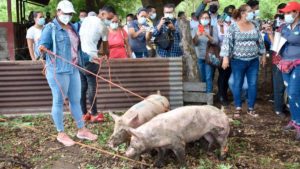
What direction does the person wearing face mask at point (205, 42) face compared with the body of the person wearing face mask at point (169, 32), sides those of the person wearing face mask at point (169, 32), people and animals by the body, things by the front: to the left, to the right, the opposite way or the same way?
the same way

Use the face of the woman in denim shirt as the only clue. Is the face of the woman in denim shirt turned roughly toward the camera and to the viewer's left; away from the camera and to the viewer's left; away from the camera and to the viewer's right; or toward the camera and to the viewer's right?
toward the camera and to the viewer's right

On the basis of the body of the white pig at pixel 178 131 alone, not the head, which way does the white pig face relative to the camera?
to the viewer's left

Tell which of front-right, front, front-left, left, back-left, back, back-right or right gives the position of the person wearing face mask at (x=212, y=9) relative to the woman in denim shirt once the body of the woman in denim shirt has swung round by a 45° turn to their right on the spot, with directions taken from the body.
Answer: back-left

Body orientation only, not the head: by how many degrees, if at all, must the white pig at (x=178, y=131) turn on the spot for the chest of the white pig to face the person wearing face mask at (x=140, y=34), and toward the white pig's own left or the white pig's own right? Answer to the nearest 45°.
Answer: approximately 90° to the white pig's own right

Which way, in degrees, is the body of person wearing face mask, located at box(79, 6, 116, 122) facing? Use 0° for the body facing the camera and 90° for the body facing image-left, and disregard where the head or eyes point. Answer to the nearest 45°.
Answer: approximately 270°

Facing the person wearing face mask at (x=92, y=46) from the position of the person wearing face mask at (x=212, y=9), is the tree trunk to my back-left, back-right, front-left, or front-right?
front-left

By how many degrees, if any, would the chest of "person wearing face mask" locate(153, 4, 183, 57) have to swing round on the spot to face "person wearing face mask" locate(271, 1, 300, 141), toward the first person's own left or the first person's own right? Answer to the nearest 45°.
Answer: approximately 45° to the first person's own left

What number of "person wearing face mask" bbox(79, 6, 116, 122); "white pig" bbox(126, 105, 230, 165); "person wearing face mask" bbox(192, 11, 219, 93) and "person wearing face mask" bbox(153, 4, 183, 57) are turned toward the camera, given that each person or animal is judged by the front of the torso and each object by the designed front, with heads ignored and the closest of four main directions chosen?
2

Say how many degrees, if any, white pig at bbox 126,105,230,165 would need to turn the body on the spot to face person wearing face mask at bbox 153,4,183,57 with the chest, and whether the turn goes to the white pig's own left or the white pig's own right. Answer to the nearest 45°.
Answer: approximately 90° to the white pig's own right

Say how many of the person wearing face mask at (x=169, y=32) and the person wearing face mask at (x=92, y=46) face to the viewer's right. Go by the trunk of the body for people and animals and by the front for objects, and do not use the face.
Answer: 1

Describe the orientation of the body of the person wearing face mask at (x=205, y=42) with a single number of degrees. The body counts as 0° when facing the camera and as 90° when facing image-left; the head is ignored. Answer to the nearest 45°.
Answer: approximately 0°

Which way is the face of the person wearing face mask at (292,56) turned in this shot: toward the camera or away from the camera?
toward the camera

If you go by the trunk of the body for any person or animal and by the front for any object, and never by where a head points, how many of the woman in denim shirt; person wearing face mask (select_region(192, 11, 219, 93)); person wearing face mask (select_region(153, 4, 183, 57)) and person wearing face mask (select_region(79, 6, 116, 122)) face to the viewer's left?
0
